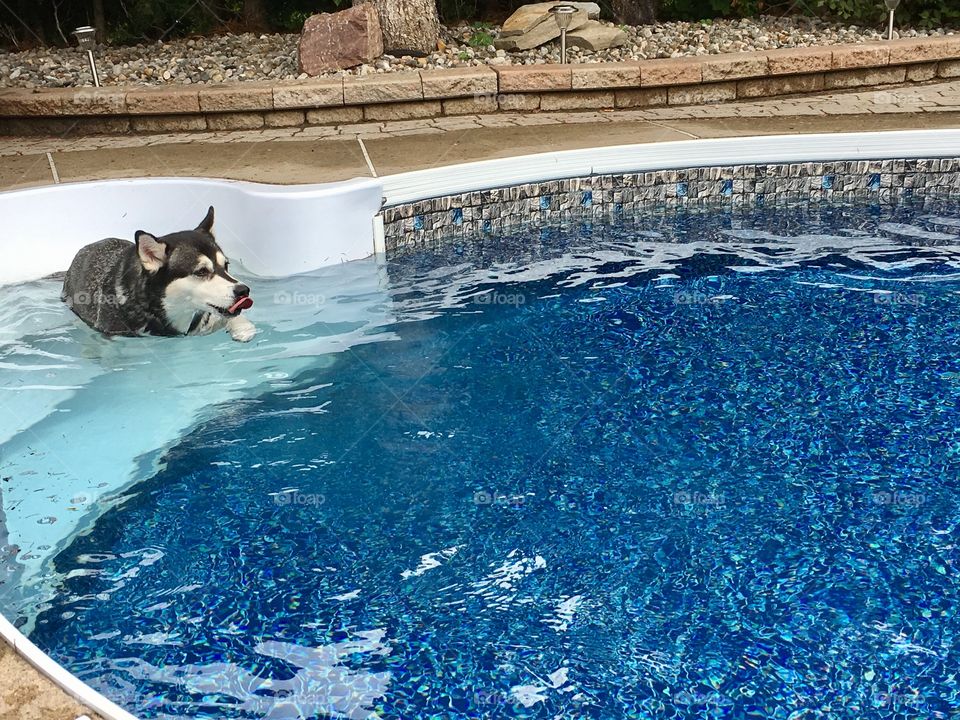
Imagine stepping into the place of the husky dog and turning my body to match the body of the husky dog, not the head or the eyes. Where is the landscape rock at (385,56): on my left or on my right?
on my left

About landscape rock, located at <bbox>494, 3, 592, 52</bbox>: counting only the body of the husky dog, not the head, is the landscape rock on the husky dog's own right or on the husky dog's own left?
on the husky dog's own left

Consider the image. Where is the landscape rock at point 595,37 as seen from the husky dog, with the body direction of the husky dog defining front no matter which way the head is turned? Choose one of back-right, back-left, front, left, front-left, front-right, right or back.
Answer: left

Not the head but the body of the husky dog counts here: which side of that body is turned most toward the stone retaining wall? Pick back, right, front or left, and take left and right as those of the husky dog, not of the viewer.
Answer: left

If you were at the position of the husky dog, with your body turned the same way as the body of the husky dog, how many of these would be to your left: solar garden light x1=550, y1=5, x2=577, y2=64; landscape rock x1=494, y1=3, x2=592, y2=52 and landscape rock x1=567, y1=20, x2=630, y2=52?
3

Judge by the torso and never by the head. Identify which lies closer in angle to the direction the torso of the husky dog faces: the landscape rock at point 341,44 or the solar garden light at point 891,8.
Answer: the solar garden light
